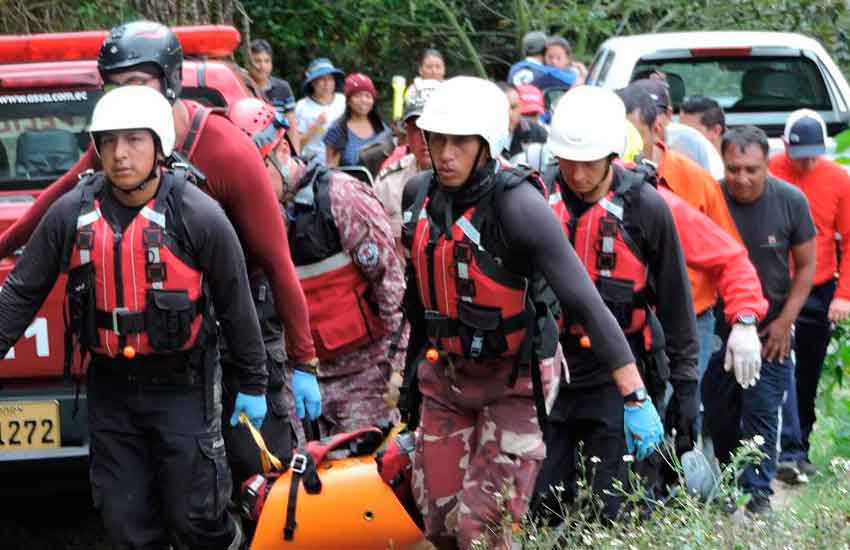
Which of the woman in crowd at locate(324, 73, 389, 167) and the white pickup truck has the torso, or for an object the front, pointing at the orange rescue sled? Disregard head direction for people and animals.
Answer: the woman in crowd

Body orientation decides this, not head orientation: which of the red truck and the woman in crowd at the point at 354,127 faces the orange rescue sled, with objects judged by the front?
the woman in crowd

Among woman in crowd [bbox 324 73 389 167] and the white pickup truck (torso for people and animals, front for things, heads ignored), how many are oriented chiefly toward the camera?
1

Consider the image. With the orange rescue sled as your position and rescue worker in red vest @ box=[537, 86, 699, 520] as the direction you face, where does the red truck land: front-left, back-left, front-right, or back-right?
back-left

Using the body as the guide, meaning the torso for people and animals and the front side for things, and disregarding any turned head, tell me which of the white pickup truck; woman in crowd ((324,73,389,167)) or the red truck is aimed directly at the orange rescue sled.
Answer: the woman in crowd

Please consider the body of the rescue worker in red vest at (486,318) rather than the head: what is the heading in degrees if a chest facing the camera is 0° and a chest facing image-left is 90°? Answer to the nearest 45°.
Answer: approximately 45°

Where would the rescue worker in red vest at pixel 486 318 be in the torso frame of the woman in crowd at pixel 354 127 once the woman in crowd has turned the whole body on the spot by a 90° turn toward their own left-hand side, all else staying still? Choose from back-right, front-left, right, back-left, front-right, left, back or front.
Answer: right

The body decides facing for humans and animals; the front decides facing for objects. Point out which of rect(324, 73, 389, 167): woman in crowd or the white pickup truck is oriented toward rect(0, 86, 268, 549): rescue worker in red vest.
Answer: the woman in crowd

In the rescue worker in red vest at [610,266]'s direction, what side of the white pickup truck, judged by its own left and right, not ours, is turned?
back
